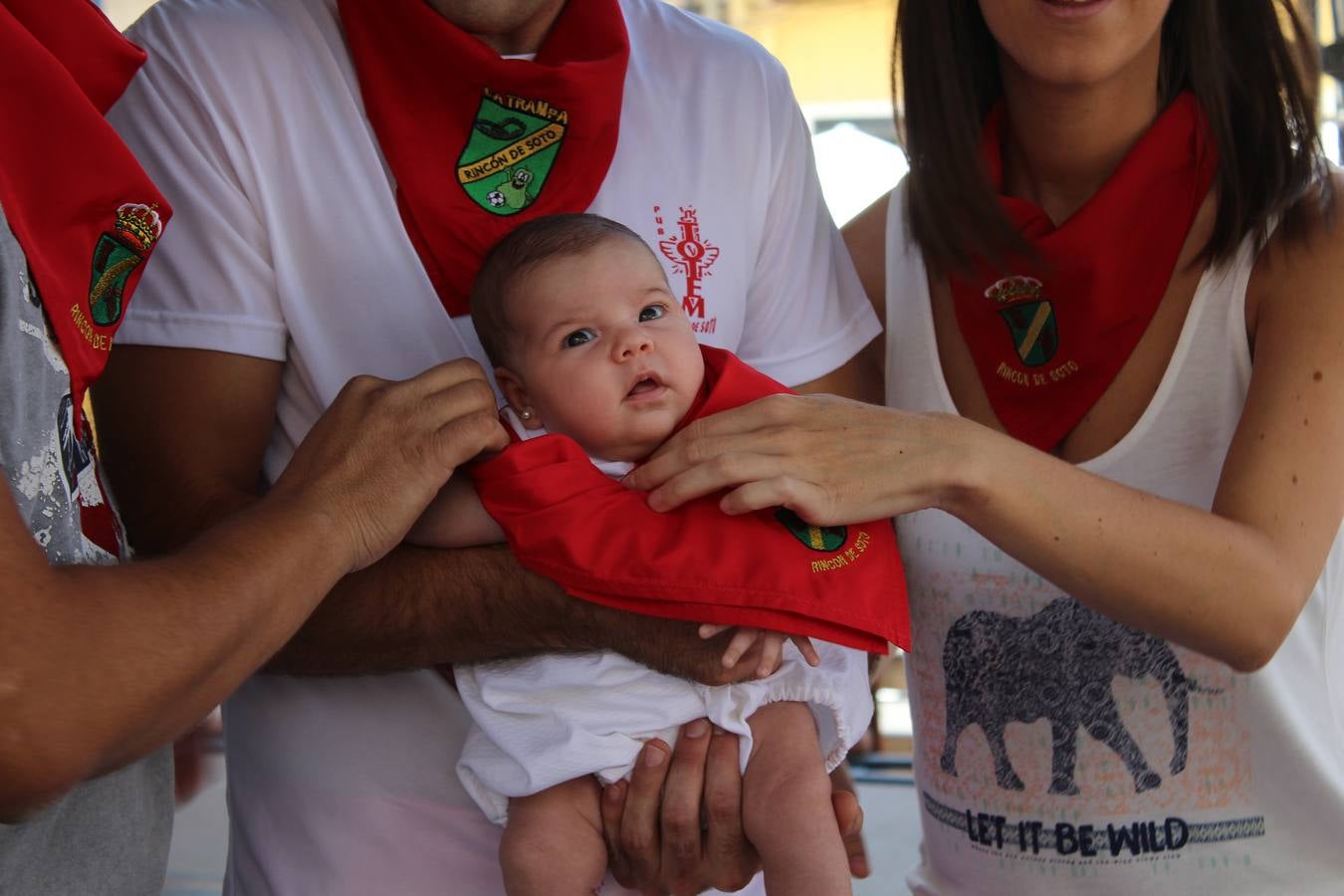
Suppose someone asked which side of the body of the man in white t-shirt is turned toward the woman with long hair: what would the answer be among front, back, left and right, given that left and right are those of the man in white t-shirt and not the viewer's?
left

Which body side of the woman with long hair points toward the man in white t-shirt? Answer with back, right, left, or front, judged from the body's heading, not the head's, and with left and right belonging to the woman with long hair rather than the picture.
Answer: right

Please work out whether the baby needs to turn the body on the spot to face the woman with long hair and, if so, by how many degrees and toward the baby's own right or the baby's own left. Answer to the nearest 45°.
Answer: approximately 135° to the baby's own left

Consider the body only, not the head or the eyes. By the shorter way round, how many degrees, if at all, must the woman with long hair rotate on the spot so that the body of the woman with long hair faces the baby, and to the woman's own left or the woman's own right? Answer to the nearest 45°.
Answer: approximately 45° to the woman's own right

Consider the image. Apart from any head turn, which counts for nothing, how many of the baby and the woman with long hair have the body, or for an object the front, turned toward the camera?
2

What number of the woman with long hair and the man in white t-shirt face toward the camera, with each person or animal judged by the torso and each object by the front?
2

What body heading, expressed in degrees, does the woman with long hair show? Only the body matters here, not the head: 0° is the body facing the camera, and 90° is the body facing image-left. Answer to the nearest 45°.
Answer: approximately 0°
